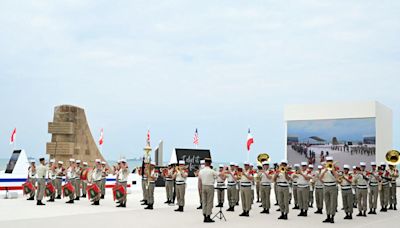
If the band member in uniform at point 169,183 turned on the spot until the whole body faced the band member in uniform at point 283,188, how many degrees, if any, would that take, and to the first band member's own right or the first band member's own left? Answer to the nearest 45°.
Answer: approximately 90° to the first band member's own left

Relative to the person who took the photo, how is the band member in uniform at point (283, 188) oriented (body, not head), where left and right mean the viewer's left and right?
facing the viewer

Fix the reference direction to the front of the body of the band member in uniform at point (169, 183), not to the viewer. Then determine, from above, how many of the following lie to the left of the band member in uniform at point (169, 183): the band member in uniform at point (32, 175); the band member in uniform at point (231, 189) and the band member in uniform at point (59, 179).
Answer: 1

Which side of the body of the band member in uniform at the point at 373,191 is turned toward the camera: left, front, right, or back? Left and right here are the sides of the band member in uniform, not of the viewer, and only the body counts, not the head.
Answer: front

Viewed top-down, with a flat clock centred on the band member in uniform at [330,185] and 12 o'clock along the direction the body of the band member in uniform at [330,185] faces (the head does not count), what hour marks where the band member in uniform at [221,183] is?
the band member in uniform at [221,183] is roughly at 4 o'clock from the band member in uniform at [330,185].

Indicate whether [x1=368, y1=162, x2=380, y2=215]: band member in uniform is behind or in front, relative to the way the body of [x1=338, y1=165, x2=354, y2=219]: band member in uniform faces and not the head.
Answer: behind

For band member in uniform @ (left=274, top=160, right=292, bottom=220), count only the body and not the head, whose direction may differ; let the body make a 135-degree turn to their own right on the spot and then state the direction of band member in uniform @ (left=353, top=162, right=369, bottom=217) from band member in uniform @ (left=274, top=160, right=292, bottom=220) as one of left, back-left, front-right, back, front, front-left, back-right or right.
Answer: right

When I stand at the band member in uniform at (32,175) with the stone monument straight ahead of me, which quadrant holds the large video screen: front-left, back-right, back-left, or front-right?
front-right

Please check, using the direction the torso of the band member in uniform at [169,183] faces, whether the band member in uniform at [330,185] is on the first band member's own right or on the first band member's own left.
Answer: on the first band member's own left

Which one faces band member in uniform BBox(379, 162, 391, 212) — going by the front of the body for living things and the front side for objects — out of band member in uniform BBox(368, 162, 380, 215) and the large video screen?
the large video screen

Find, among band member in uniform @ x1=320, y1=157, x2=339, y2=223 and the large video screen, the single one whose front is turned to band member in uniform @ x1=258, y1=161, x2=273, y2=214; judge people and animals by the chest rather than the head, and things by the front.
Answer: the large video screen

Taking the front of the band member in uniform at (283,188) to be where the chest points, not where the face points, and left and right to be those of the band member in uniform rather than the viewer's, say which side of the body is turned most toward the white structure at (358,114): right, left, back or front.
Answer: back
